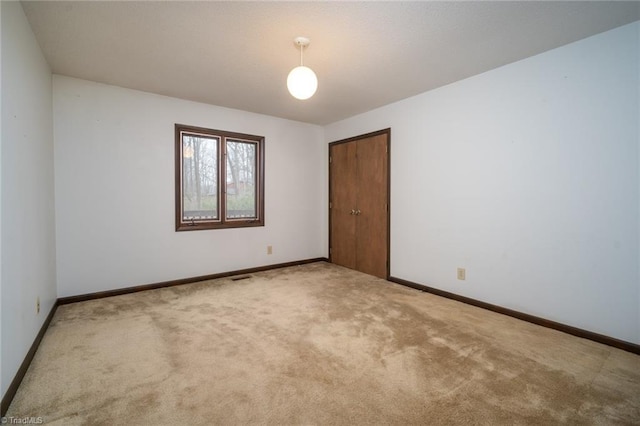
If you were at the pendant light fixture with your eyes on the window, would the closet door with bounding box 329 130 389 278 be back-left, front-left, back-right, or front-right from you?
front-right

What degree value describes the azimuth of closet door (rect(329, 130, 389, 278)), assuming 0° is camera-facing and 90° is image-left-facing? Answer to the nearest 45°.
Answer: approximately 45°

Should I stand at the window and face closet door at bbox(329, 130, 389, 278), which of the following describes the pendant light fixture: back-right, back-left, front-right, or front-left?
front-right

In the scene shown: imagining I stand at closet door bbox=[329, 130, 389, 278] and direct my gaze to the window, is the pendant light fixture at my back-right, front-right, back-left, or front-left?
front-left

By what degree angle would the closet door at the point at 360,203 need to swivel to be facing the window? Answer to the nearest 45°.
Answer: approximately 45° to its right

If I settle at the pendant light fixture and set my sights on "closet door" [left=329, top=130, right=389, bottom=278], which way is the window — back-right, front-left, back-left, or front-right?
front-left

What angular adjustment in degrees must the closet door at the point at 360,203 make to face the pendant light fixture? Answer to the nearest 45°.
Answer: approximately 45° to its left
